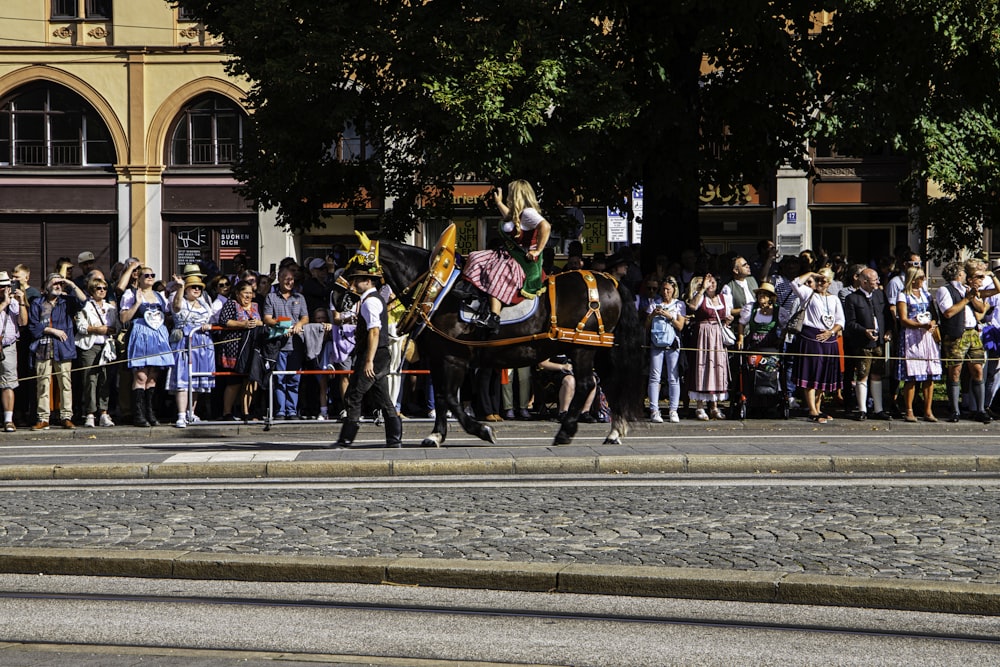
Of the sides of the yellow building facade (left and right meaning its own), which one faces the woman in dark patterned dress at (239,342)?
front

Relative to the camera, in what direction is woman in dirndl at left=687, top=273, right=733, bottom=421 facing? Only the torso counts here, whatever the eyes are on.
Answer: toward the camera

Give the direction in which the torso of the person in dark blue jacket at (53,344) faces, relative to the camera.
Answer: toward the camera

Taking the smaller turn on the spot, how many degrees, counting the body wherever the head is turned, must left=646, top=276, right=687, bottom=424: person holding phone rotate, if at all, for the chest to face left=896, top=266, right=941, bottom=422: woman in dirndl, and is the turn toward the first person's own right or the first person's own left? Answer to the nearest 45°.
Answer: approximately 90° to the first person's own left

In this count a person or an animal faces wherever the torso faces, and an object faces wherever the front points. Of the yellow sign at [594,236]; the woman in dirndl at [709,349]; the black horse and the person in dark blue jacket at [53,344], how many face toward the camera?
3

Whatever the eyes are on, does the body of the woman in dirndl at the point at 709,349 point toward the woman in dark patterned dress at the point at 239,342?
no

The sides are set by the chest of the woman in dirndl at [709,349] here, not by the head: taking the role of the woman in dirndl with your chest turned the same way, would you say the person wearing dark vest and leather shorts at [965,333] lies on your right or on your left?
on your left

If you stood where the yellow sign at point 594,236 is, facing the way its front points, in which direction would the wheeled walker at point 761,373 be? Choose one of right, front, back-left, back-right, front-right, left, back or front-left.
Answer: front

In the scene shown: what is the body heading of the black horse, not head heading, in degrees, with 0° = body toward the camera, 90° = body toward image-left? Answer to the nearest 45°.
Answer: approximately 90°

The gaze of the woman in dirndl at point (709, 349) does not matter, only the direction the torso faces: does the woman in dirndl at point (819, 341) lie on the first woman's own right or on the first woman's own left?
on the first woman's own left

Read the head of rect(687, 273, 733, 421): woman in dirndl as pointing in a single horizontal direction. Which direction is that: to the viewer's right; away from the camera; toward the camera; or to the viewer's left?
toward the camera

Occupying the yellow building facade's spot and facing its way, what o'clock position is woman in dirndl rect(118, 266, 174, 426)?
The woman in dirndl is roughly at 12 o'clock from the yellow building facade.

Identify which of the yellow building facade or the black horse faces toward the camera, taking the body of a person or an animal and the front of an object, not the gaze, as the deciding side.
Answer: the yellow building facade

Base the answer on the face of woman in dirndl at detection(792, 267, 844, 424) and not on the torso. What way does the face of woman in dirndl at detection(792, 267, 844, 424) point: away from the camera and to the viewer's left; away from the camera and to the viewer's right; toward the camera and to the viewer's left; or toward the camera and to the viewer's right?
toward the camera and to the viewer's left

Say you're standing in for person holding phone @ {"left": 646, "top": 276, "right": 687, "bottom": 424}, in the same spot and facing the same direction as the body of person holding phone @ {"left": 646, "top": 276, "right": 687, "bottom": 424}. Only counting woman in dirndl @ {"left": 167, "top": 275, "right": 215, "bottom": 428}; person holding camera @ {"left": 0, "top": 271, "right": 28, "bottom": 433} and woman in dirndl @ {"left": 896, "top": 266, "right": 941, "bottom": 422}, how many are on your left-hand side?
1
